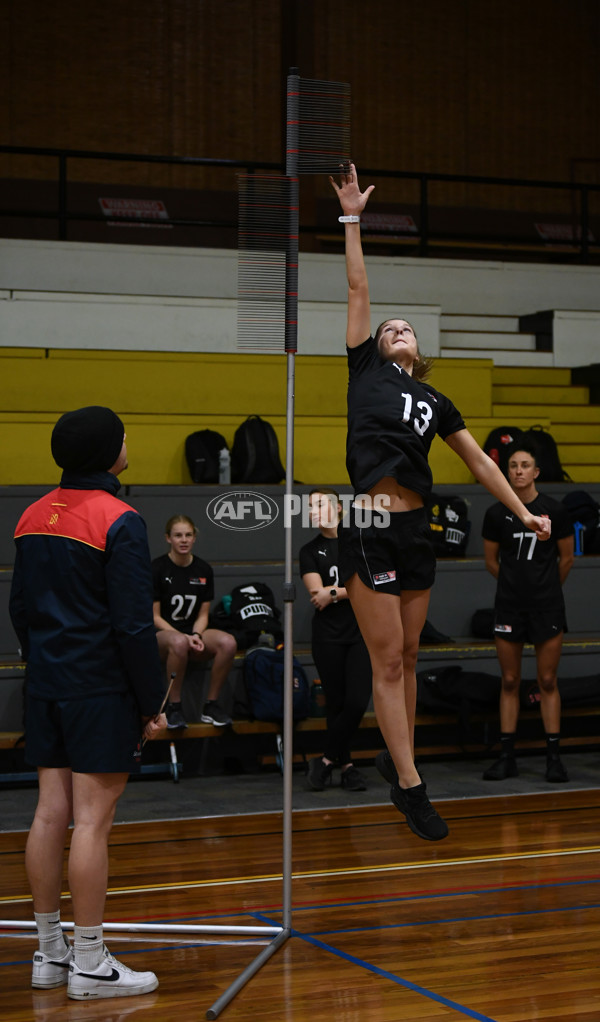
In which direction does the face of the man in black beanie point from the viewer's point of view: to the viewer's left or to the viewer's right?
to the viewer's right

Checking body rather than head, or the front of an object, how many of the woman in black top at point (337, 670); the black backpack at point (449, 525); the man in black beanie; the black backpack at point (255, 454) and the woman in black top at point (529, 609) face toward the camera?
4

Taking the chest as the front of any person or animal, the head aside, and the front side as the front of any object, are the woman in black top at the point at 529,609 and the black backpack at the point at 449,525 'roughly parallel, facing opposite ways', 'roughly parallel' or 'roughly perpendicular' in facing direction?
roughly parallel

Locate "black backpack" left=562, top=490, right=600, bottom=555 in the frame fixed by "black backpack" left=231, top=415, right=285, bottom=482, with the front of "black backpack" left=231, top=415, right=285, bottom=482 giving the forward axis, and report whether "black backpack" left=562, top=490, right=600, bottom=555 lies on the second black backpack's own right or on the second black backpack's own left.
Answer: on the second black backpack's own left

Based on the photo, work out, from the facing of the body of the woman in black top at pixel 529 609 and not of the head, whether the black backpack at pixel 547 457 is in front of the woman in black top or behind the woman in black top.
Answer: behind

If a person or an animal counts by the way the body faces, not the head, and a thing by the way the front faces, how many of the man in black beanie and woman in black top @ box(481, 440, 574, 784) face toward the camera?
1

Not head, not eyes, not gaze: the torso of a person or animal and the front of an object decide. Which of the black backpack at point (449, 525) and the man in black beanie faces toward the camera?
the black backpack

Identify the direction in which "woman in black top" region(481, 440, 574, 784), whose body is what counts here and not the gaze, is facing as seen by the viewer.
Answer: toward the camera

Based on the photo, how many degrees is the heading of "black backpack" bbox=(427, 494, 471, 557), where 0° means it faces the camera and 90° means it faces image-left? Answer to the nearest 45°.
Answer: approximately 0°

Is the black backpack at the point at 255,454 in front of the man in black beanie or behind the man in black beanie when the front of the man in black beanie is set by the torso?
in front

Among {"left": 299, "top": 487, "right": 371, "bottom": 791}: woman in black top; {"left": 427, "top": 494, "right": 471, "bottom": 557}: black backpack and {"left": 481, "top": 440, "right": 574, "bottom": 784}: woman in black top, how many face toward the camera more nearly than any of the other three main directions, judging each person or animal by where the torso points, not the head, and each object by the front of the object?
3

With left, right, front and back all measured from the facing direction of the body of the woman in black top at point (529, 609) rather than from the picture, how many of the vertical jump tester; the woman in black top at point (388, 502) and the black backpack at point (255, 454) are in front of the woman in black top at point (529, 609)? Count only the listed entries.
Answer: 2

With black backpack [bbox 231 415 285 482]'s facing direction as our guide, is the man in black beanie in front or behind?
in front

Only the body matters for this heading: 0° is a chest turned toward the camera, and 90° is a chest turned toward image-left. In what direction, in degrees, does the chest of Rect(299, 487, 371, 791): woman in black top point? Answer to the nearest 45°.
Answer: approximately 0°

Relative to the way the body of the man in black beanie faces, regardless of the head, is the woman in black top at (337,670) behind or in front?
in front

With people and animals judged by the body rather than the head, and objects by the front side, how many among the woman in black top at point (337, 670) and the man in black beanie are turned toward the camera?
1
